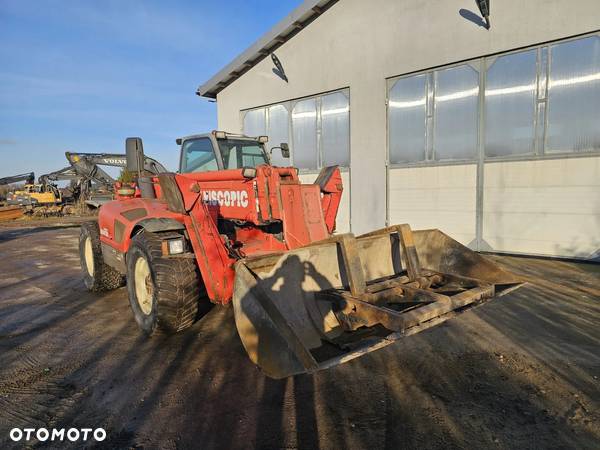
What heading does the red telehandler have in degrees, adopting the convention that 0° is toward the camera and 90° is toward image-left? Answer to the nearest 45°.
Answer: approximately 315°

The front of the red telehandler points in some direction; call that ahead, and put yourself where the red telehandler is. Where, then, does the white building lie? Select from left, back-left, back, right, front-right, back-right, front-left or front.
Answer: left
